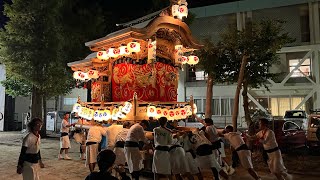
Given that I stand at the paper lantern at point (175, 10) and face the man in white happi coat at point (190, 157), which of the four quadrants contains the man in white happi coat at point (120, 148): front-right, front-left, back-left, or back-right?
front-right

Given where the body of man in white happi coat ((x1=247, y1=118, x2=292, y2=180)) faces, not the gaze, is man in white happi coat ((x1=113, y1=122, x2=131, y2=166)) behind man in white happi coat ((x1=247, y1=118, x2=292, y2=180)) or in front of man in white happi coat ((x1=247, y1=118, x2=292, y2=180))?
in front

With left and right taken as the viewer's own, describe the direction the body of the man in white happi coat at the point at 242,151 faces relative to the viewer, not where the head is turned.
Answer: facing away from the viewer and to the left of the viewer

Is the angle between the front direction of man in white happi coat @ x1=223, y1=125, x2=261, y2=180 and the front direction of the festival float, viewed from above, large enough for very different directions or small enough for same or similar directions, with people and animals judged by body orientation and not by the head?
very different directions

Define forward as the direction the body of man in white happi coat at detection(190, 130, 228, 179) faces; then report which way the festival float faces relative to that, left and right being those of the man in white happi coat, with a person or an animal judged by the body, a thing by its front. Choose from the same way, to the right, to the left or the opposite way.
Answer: the opposite way

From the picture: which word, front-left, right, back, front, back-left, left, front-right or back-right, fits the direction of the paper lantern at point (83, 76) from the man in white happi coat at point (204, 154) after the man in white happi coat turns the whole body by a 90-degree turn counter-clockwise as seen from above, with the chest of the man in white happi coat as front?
right

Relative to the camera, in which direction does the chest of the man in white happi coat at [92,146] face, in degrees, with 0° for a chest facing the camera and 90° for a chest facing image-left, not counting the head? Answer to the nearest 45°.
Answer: approximately 225°

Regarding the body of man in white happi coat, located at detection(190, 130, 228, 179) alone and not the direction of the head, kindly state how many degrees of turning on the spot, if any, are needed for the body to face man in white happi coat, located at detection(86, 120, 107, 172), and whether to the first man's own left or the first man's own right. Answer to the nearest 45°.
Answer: approximately 45° to the first man's own left

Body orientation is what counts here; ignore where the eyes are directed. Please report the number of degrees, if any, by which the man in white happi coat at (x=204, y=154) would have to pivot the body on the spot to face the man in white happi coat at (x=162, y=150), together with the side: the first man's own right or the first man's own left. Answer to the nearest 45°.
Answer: approximately 90° to the first man's own left

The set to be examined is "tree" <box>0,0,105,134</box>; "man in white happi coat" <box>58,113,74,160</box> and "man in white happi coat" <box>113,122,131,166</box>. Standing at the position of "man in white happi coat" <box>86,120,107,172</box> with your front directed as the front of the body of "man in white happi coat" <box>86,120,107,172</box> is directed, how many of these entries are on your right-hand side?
1

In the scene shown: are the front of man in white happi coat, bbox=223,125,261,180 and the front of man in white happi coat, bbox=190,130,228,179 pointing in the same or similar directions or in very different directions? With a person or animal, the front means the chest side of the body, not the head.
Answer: same or similar directions

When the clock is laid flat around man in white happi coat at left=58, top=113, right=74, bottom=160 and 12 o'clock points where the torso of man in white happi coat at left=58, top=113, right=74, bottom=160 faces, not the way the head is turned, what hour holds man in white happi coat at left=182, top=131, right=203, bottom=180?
man in white happi coat at left=182, top=131, right=203, bottom=180 is roughly at 2 o'clock from man in white happi coat at left=58, top=113, right=74, bottom=160.
